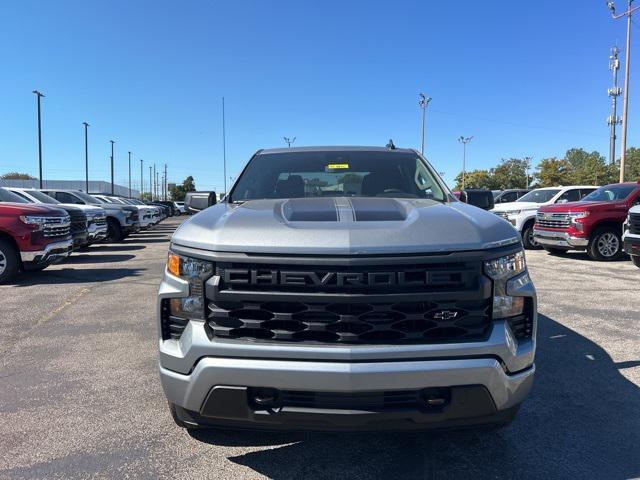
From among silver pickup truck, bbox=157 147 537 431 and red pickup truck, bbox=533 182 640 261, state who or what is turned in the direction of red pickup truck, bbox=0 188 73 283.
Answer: red pickup truck, bbox=533 182 640 261

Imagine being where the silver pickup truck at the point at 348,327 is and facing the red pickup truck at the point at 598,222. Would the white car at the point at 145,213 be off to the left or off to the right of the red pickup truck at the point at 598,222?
left

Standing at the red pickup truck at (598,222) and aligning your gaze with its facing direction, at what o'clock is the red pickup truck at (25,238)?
the red pickup truck at (25,238) is roughly at 12 o'clock from the red pickup truck at (598,222).

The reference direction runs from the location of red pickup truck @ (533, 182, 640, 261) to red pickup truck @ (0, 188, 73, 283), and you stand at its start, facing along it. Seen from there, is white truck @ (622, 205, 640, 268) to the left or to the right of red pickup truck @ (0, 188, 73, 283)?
left

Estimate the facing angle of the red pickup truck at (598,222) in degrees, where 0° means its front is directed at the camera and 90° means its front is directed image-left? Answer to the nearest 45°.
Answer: approximately 45°

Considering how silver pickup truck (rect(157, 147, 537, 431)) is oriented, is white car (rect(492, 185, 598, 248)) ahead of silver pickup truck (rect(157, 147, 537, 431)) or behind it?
behind

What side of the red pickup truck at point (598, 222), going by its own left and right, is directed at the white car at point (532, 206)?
right

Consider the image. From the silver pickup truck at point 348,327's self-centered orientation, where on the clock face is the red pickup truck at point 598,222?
The red pickup truck is roughly at 7 o'clock from the silver pickup truck.
